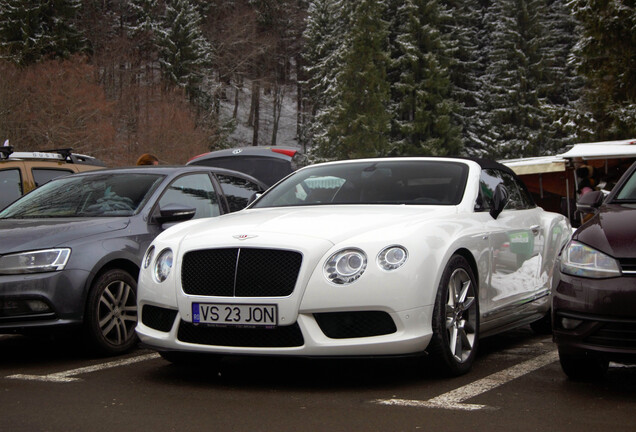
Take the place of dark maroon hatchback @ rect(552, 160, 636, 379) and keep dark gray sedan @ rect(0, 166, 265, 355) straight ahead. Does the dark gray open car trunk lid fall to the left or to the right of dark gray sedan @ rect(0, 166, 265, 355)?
right

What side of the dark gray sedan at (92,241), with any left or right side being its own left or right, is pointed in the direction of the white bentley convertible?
left

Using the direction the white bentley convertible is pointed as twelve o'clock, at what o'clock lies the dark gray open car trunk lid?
The dark gray open car trunk lid is roughly at 4 o'clock from the white bentley convertible.

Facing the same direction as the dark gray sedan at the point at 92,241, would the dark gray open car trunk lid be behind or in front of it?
behind

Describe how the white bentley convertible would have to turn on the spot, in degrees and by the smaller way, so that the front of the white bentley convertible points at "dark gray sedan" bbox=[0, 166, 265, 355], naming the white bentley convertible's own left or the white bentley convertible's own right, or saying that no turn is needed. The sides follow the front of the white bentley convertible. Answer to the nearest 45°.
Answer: approximately 90° to the white bentley convertible's own right

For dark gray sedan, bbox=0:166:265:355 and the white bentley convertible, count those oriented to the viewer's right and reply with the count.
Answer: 0

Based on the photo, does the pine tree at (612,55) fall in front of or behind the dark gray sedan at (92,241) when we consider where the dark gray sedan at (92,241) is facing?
behind

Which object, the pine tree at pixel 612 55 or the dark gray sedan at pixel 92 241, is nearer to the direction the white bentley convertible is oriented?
the dark gray sedan

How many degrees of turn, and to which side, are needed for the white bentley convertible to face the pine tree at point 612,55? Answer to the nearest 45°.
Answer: approximately 135° to its right

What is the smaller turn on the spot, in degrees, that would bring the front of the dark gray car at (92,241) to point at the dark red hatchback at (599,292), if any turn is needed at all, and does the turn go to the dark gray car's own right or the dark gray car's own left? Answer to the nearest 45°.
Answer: approximately 90° to the dark gray car's own left

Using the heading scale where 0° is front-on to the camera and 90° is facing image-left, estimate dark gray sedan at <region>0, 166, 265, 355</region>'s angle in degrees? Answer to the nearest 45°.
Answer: approximately 45°
